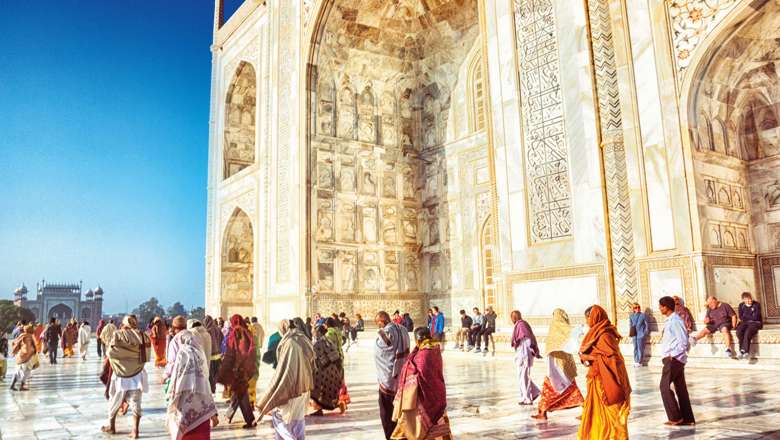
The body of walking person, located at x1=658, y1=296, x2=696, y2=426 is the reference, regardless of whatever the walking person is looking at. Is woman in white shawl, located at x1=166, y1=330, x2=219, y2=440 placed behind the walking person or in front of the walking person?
in front

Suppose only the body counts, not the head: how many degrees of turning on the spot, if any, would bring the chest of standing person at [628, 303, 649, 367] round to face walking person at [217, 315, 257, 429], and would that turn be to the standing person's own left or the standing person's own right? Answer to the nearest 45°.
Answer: approximately 45° to the standing person's own right

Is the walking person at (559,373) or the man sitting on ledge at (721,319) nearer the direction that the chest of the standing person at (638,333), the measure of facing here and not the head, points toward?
the walking person

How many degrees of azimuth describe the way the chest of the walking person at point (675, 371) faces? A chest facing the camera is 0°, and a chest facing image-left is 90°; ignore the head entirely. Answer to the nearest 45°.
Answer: approximately 90°

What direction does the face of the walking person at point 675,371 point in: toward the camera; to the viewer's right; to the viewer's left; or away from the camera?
to the viewer's left

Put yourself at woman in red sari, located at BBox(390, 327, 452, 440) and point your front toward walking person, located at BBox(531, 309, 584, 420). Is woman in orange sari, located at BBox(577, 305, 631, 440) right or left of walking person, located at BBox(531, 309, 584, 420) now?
right

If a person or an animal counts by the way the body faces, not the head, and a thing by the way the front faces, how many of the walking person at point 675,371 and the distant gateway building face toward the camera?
1

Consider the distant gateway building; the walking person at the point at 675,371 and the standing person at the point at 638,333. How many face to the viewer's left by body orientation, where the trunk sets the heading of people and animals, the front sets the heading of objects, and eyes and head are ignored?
1

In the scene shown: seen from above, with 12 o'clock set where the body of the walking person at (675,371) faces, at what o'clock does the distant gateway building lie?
The distant gateway building is roughly at 1 o'clock from the walking person.

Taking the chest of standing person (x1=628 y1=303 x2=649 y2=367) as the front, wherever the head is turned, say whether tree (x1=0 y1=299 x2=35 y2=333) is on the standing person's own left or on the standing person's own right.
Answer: on the standing person's own right

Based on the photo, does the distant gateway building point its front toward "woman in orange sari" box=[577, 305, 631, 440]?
yes
